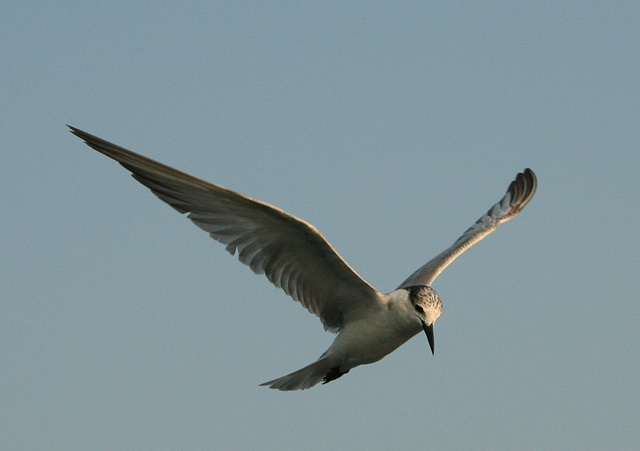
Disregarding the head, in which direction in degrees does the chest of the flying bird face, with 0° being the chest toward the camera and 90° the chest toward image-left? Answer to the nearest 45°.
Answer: approximately 315°
